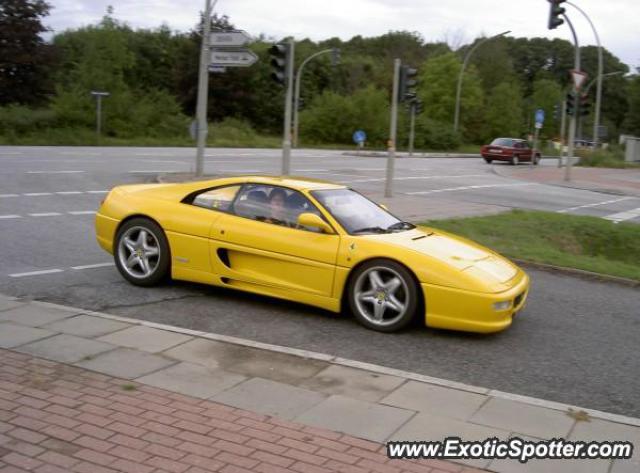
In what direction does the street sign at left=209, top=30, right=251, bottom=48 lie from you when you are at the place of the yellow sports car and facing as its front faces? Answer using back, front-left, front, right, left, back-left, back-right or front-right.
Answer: back-left

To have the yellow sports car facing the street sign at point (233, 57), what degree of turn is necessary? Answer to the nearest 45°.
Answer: approximately 135° to its left

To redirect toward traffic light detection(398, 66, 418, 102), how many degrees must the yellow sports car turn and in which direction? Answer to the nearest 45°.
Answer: approximately 135° to its left

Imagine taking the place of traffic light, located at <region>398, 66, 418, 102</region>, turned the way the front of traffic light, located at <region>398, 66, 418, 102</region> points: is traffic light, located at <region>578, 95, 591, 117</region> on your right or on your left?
on your left

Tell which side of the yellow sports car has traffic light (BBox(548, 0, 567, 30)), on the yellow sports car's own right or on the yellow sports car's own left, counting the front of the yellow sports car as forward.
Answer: on the yellow sports car's own left

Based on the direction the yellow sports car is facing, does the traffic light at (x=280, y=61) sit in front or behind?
behind

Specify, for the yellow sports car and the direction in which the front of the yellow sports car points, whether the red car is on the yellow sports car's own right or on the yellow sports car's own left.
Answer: on the yellow sports car's own left

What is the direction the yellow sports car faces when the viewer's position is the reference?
facing the viewer and to the right of the viewer
